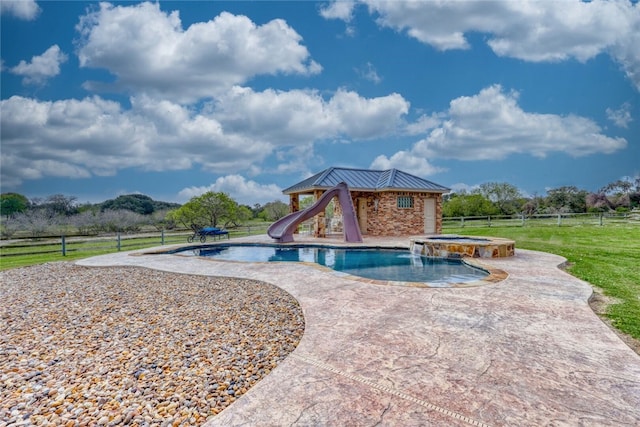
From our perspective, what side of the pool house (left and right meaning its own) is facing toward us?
front

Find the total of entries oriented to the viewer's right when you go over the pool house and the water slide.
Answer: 0

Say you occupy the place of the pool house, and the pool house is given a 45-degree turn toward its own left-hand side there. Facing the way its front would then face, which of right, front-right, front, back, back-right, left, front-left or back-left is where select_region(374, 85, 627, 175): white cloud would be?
left

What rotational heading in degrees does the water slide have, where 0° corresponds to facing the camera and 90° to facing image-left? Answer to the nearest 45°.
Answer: approximately 45°

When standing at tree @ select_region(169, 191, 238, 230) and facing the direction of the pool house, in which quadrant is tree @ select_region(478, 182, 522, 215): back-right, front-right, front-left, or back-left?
front-left

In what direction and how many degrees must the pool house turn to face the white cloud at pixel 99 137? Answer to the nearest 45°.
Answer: approximately 90° to its right

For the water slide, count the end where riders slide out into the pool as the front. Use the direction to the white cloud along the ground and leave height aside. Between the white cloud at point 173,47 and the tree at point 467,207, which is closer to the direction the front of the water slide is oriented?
the white cloud

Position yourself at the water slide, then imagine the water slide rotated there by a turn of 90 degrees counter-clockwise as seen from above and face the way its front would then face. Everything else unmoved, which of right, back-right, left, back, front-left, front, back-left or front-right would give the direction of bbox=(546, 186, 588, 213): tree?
left
